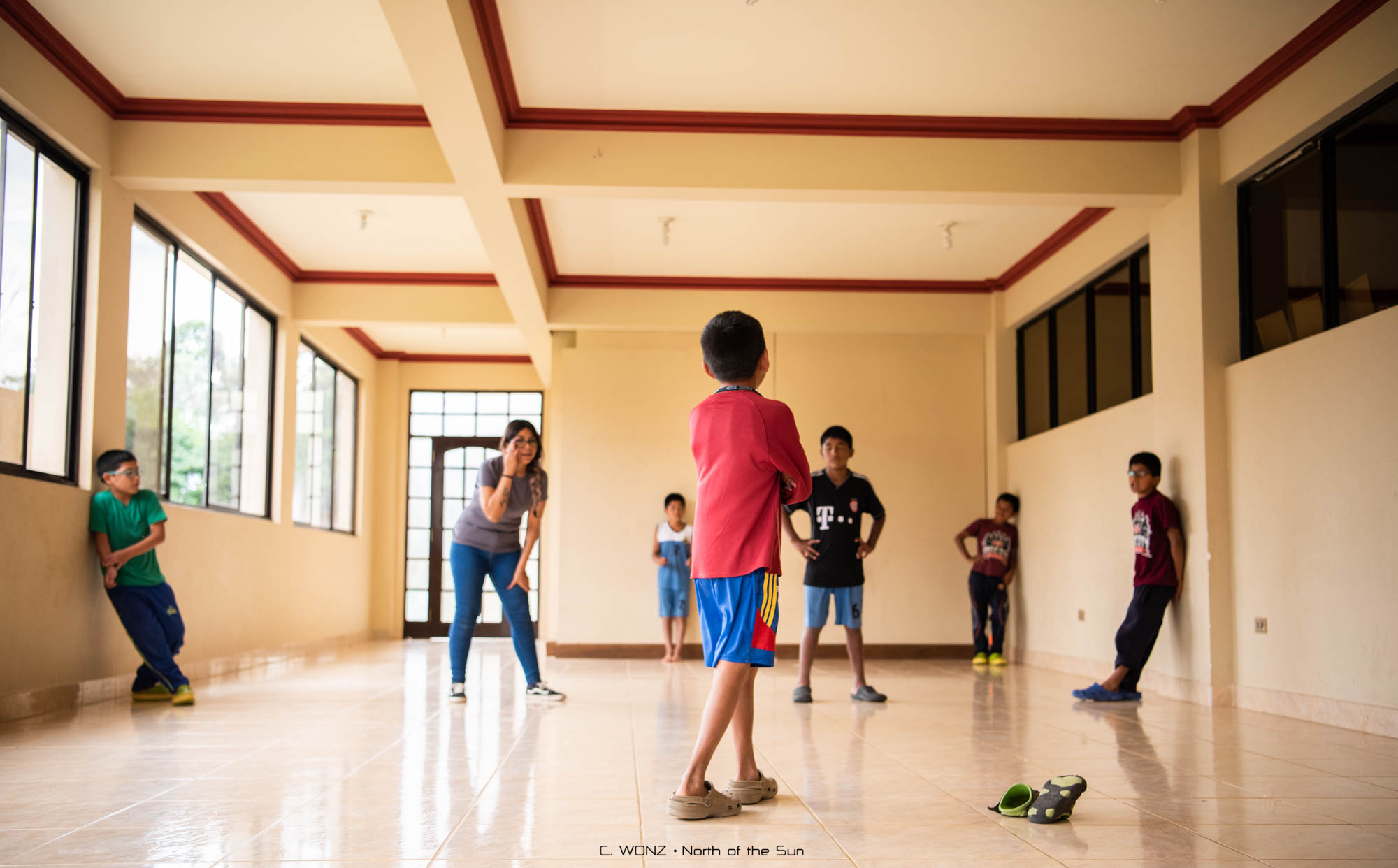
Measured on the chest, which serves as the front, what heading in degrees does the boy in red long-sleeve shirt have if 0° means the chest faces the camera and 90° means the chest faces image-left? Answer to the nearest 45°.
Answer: approximately 225°

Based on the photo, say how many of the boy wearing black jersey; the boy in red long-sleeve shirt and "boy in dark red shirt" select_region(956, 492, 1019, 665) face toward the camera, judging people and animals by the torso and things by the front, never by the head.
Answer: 2

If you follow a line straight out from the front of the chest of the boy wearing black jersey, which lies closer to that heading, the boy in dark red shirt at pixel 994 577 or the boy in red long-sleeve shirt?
the boy in red long-sleeve shirt

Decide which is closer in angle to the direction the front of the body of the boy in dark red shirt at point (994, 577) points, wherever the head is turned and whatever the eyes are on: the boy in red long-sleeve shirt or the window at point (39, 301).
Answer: the boy in red long-sleeve shirt

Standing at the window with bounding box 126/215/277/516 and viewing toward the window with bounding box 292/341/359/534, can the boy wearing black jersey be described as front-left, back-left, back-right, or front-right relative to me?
back-right

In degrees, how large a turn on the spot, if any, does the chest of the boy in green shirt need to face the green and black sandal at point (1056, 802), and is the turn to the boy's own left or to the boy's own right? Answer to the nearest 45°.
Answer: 0° — they already face it

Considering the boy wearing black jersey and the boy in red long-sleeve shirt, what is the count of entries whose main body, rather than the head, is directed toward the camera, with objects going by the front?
1

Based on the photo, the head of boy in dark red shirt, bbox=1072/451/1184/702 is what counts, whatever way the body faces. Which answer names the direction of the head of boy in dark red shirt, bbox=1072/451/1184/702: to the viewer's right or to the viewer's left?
to the viewer's left

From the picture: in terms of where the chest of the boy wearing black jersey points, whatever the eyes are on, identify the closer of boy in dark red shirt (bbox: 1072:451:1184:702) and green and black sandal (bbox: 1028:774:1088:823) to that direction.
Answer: the green and black sandal
